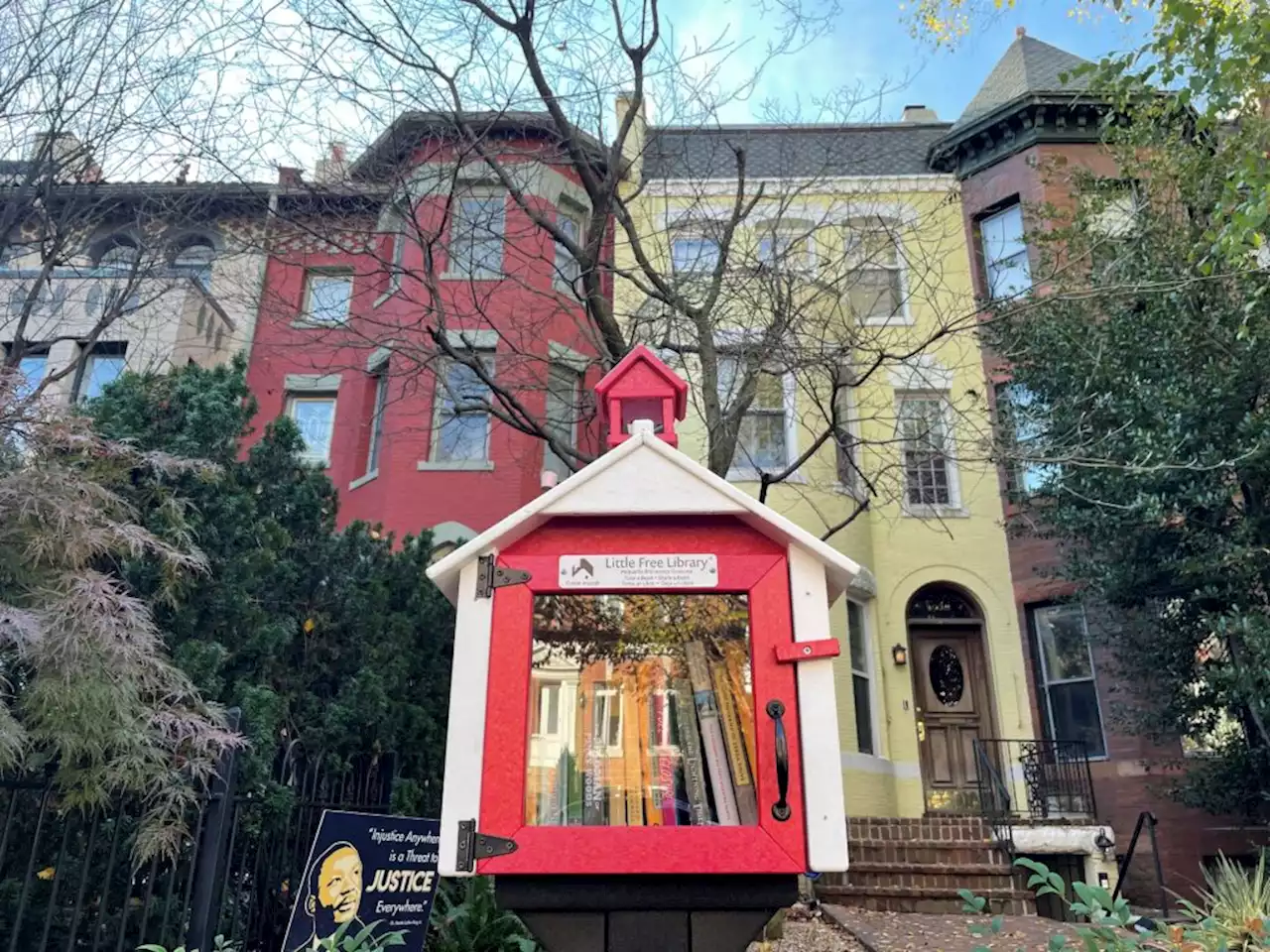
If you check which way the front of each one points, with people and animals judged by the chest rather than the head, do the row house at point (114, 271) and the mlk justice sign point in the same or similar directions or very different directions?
same or similar directions

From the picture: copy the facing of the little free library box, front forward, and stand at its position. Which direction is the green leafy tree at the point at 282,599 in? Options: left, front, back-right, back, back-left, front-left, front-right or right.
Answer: back-right

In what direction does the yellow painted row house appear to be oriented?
toward the camera

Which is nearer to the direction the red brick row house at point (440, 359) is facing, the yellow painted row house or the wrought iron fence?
the wrought iron fence

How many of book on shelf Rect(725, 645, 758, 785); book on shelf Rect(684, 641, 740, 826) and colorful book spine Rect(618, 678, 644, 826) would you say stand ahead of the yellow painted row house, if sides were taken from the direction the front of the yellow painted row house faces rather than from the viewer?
3

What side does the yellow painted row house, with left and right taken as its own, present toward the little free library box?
front

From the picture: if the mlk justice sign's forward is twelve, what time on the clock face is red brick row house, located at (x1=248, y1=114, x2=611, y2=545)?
The red brick row house is roughly at 6 o'clock from the mlk justice sign.

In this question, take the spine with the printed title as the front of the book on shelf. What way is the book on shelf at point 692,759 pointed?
toward the camera

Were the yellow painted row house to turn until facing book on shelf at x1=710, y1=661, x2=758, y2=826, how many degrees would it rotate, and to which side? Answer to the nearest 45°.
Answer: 0° — it already faces it

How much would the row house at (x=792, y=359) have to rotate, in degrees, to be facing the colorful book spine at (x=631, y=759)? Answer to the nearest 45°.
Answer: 0° — it already faces it

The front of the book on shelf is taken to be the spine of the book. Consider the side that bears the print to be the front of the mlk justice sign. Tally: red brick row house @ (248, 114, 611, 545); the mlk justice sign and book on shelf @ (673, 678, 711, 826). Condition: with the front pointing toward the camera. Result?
3

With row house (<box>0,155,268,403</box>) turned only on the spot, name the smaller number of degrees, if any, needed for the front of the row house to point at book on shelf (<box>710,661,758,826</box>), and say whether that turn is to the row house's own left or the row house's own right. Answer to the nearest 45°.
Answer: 0° — it already faces it

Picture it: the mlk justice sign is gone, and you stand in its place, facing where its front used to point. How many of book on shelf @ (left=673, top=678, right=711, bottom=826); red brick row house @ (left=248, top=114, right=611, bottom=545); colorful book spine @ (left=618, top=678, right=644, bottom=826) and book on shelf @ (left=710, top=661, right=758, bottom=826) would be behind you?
1

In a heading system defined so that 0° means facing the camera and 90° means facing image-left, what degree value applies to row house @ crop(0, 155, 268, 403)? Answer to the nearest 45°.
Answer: approximately 0°

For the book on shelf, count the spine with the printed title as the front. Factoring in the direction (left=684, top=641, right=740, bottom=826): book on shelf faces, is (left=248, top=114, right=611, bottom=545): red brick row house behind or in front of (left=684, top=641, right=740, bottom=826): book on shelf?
behind

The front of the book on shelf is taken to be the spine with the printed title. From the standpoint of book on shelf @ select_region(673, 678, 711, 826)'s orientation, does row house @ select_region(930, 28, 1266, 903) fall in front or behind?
behind

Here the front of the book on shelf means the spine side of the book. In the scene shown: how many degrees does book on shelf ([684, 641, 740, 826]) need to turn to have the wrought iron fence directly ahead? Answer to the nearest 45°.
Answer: approximately 135° to its right

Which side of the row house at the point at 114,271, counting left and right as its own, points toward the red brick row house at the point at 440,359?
left
